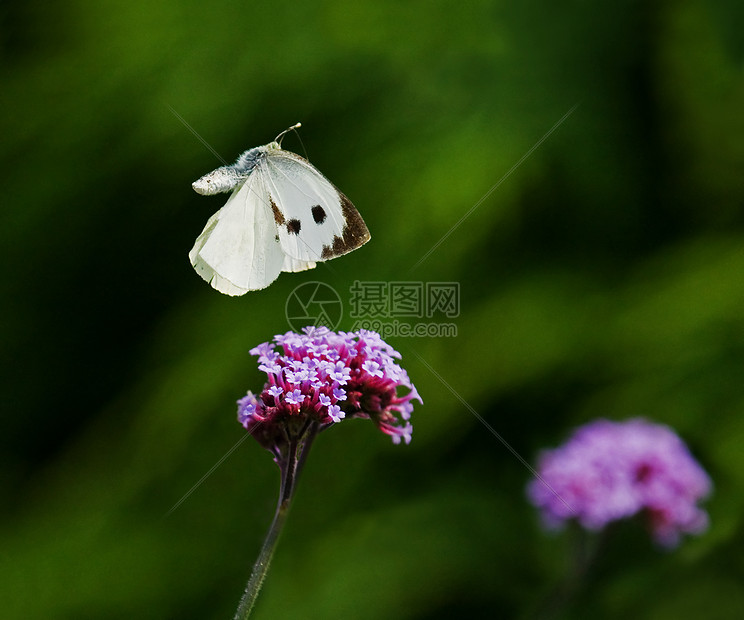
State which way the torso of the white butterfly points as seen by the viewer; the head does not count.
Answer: to the viewer's right
